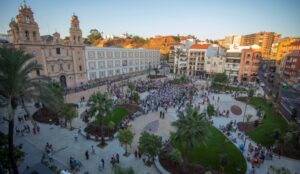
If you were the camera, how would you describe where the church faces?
facing the viewer and to the right of the viewer

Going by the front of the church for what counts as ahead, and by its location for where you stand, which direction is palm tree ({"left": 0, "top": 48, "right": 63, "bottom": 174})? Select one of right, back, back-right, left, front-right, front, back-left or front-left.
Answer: front-right

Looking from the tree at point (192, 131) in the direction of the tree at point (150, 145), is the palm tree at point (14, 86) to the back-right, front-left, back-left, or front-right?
front-left

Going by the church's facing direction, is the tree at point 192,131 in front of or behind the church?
in front
